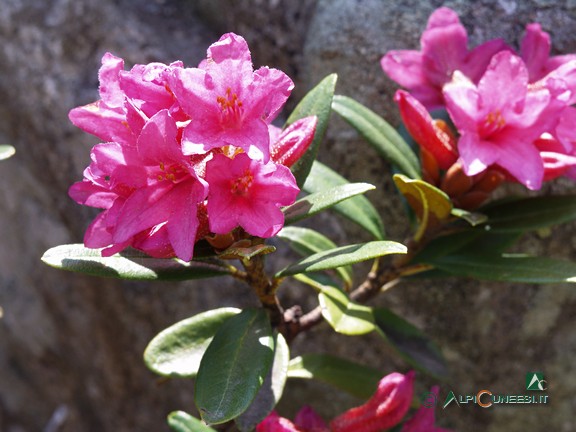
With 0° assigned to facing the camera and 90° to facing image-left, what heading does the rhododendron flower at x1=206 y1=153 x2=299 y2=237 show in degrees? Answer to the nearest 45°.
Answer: approximately 0°

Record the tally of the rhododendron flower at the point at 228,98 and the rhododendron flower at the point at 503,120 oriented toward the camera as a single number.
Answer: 2

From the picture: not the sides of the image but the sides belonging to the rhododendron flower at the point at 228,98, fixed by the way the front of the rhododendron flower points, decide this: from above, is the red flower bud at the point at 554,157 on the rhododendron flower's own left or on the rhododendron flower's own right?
on the rhododendron flower's own left

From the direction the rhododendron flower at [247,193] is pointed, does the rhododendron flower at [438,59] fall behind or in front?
behind

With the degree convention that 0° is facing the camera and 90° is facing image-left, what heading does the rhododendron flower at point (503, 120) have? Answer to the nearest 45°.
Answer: approximately 0°

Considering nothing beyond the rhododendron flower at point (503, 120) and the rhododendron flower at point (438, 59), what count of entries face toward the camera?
2
